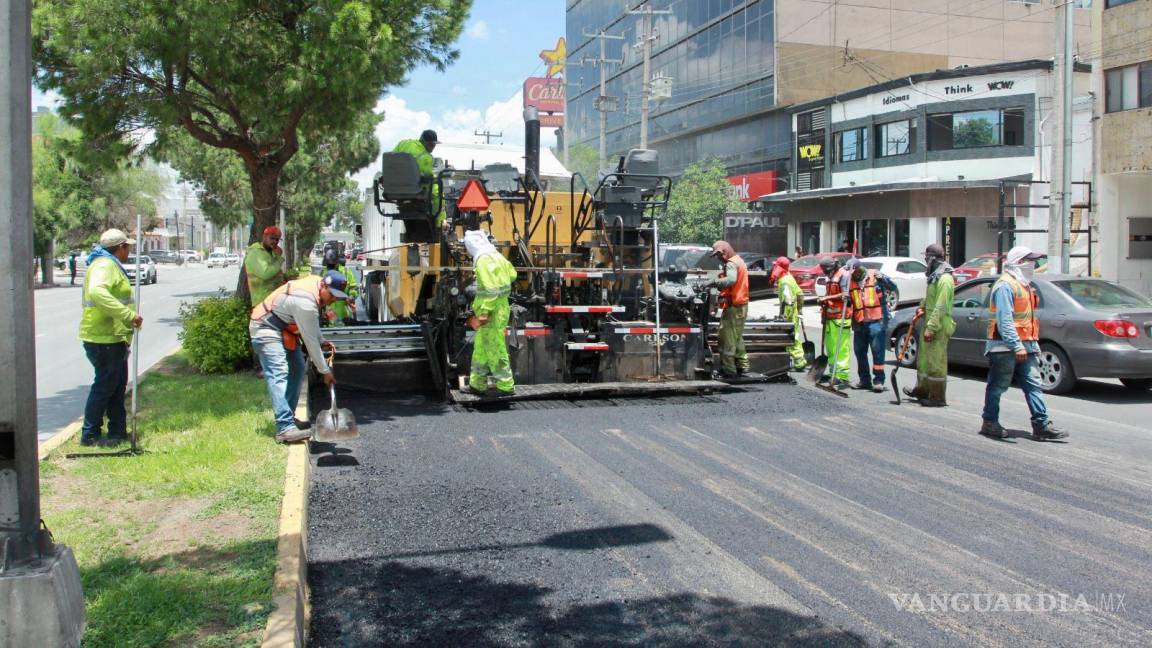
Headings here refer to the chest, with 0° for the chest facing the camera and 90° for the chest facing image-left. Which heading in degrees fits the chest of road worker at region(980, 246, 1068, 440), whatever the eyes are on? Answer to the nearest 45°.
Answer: approximately 315°

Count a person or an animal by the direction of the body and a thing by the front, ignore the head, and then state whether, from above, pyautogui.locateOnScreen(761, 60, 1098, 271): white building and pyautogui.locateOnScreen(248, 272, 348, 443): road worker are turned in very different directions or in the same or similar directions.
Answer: very different directions

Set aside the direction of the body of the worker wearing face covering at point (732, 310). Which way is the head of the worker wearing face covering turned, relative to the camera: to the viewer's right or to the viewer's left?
to the viewer's left

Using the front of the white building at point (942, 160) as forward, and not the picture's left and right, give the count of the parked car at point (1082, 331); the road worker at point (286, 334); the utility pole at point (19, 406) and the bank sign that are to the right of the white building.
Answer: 1

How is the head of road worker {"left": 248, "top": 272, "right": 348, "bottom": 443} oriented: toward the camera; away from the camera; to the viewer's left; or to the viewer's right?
to the viewer's right

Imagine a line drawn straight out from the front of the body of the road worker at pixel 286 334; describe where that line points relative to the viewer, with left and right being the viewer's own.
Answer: facing to the right of the viewer

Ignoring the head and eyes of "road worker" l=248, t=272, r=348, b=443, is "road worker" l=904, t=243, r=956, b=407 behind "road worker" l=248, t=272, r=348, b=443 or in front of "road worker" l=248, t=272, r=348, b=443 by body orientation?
in front

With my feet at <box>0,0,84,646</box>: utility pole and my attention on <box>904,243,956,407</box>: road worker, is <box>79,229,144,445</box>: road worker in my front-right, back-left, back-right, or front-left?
front-left

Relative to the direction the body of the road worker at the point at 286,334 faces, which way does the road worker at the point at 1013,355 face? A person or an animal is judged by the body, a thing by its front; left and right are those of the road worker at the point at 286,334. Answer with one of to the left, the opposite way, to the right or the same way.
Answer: to the right

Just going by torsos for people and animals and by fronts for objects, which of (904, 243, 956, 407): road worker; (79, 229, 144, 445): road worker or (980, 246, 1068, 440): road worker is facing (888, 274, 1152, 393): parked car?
(79, 229, 144, 445): road worker

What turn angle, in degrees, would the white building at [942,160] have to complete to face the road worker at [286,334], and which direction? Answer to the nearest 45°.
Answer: approximately 45° to its left

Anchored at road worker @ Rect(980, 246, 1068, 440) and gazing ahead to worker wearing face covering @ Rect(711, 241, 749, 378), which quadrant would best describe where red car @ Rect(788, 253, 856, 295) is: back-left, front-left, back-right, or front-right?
front-right

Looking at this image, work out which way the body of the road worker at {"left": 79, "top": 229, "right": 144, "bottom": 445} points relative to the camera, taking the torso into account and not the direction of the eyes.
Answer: to the viewer's right
